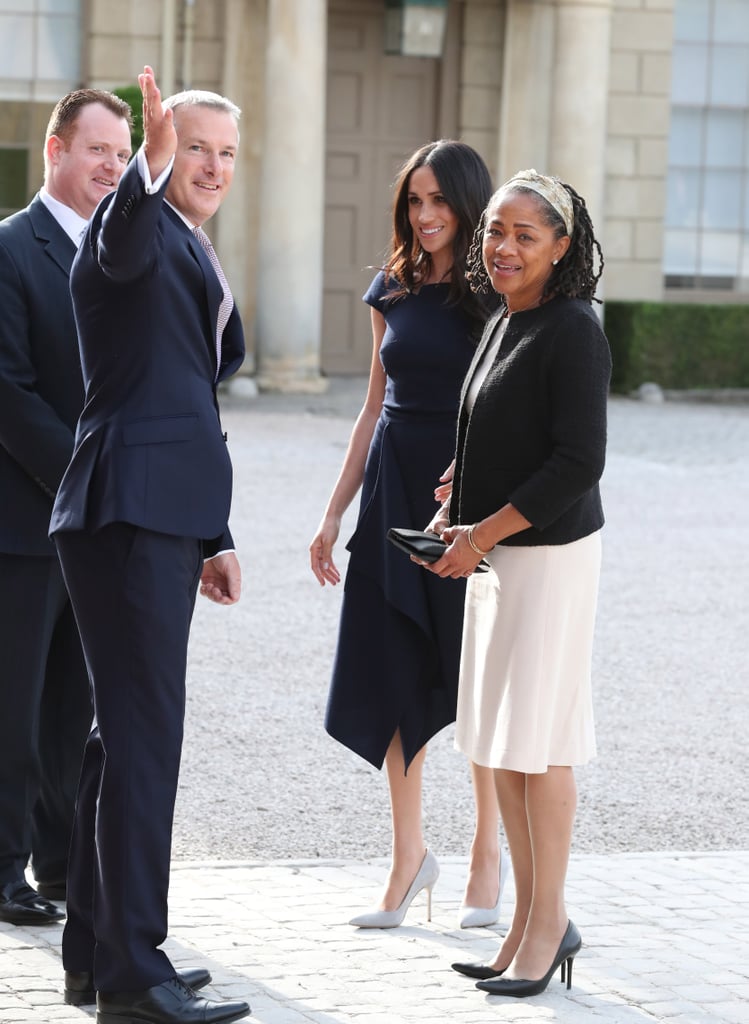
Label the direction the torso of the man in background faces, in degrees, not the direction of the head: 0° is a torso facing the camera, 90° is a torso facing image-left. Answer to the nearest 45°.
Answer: approximately 315°

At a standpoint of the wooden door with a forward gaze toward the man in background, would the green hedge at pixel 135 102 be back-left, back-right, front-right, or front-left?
front-right

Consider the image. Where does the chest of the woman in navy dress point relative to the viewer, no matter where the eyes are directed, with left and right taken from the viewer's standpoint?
facing the viewer and to the left of the viewer

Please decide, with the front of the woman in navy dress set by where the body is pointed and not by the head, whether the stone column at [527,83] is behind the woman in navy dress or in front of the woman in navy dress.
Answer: behind

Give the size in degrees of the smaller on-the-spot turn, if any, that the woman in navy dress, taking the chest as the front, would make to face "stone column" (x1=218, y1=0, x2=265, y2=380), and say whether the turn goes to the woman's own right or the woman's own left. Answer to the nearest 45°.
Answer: approximately 135° to the woman's own right

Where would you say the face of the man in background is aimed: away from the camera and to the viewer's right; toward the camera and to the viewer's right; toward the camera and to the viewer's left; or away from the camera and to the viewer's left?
toward the camera and to the viewer's right

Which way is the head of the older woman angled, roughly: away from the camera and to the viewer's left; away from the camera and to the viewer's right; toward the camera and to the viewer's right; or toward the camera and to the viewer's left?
toward the camera and to the viewer's left

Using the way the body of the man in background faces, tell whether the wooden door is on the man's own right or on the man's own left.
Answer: on the man's own left

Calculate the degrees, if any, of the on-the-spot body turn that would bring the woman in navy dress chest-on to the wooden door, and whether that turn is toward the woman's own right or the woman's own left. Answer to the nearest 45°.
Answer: approximately 135° to the woman's own right

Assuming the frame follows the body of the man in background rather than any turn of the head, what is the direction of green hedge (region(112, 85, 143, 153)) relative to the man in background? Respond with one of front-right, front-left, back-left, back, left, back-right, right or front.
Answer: back-left

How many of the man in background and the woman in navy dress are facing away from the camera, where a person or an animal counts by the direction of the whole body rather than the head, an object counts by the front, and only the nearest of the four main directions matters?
0

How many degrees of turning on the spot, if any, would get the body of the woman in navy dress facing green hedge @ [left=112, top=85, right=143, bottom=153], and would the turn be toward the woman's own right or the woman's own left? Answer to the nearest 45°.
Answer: approximately 135° to the woman's own right
